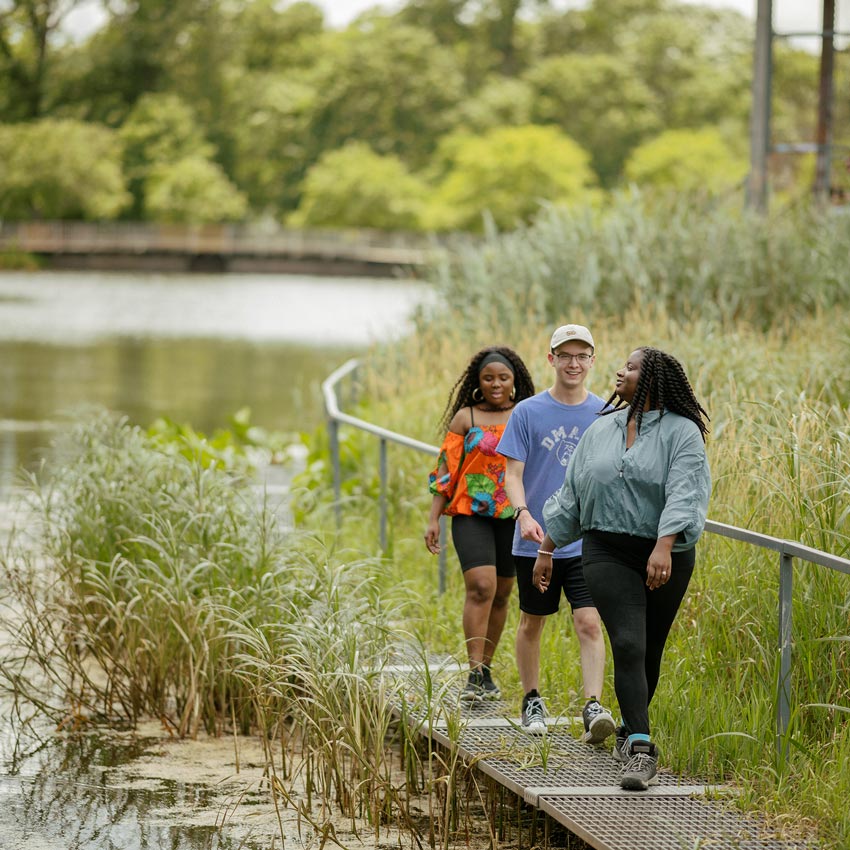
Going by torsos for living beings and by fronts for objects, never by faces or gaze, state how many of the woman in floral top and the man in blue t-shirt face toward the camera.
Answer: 2

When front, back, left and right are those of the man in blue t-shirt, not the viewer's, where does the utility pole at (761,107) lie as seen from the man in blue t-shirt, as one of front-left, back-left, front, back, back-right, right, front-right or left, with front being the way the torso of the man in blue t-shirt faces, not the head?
back

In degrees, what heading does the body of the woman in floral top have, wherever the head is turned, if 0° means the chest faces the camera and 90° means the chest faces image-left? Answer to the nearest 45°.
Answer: approximately 0°

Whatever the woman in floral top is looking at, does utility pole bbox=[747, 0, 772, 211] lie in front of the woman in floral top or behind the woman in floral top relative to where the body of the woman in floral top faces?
behind

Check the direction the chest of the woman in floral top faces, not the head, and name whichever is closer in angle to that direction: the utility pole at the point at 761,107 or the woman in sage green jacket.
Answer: the woman in sage green jacket
